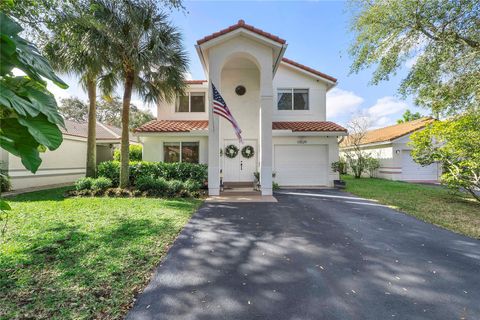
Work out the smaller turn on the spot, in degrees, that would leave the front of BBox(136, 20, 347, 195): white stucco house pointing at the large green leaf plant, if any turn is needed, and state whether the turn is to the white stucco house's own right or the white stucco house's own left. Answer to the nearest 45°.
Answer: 0° — it already faces it

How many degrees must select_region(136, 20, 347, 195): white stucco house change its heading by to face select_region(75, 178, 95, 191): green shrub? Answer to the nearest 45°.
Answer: approximately 90° to its right

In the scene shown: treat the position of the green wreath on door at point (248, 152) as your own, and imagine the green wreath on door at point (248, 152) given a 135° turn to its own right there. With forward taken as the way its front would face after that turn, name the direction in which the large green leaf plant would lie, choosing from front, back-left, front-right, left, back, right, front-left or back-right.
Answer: back-left

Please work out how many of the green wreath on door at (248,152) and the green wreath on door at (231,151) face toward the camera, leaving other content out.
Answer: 2

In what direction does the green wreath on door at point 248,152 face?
toward the camera

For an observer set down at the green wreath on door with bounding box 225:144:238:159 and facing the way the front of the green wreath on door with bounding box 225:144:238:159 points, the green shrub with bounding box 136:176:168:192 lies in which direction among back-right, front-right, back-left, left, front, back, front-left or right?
front-right

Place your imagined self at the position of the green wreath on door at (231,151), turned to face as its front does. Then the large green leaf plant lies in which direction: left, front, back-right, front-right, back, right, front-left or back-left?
front

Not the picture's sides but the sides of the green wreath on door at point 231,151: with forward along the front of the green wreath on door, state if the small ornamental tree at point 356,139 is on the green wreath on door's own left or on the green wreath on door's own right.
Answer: on the green wreath on door's own left

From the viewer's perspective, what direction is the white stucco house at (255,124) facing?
toward the camera

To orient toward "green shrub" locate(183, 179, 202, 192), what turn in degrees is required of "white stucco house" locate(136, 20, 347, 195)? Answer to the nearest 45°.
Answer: approximately 45° to its right

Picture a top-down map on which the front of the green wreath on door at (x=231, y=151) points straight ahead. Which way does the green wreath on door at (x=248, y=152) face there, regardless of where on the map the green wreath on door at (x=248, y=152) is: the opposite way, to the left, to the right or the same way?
the same way

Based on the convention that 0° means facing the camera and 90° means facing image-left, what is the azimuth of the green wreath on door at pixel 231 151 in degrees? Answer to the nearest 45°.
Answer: approximately 0°

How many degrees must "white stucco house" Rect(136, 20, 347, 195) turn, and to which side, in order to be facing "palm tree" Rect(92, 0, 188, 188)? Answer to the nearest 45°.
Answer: approximately 45° to its right

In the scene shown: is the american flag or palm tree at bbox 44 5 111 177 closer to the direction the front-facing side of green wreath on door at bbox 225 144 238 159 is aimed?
the american flag
